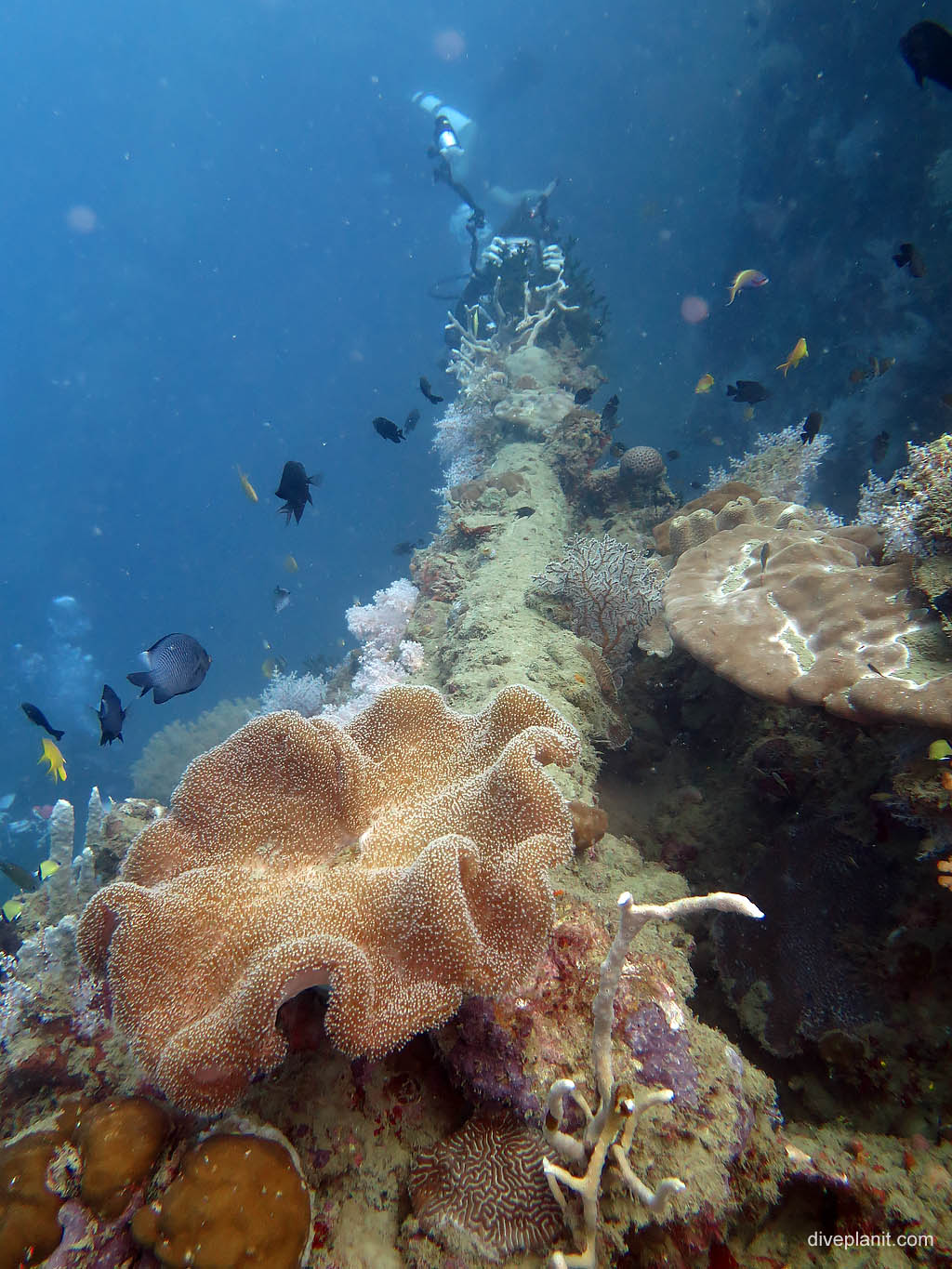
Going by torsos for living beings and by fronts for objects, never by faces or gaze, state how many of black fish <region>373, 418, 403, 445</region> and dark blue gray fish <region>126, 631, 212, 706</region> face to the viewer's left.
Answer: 1

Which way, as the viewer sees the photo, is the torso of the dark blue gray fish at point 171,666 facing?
to the viewer's right

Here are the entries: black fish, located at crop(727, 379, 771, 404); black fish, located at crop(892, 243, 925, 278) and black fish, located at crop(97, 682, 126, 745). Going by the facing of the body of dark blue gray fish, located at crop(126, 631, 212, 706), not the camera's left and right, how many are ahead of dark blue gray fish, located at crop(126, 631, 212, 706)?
2

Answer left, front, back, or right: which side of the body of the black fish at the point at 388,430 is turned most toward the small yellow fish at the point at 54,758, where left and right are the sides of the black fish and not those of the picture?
front

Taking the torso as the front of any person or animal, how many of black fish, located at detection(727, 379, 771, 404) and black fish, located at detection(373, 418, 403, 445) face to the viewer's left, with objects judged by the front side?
1

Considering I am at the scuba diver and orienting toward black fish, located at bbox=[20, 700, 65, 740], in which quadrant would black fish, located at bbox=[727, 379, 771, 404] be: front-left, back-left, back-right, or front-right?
front-left
